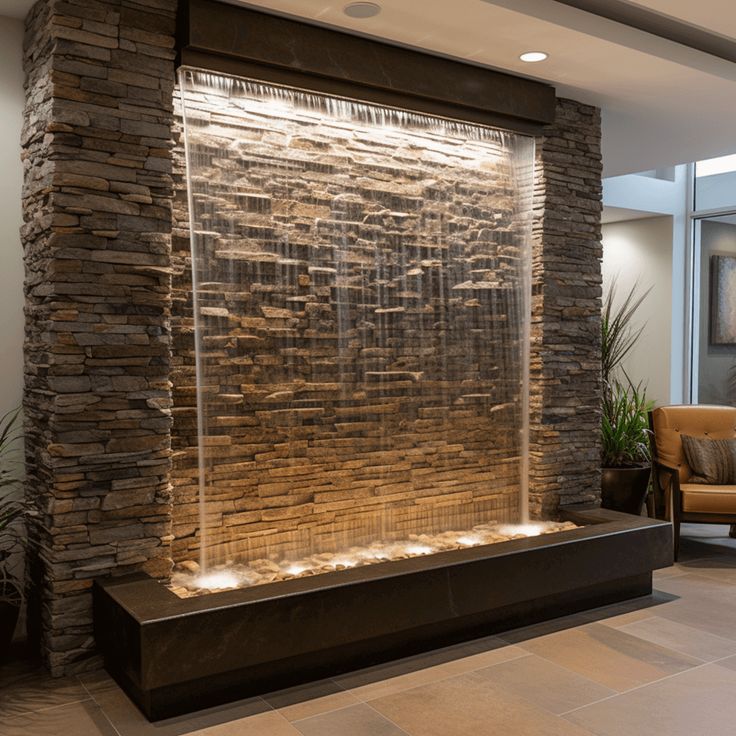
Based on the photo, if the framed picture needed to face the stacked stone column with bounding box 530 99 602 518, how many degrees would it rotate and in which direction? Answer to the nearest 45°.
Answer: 0° — it already faces it

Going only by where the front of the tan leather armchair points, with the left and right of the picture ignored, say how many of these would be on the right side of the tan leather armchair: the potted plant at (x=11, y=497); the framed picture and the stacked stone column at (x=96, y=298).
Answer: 2

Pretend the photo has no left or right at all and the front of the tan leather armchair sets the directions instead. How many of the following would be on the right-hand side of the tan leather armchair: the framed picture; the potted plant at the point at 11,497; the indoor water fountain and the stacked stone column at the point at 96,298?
3

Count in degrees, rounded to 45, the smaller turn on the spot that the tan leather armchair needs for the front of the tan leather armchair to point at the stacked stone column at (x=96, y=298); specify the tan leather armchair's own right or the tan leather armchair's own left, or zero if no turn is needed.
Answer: approximately 90° to the tan leather armchair's own right

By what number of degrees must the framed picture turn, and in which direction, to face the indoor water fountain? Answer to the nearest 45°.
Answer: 0° — it already faces it
